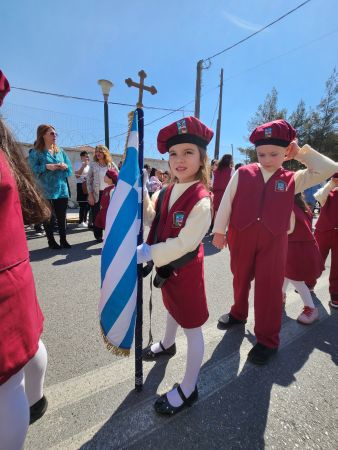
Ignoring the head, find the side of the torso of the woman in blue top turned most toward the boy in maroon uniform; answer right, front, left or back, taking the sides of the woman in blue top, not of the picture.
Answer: front

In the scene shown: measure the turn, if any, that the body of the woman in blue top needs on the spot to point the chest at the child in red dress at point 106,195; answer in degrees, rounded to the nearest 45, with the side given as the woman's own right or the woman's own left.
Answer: approximately 45° to the woman's own left

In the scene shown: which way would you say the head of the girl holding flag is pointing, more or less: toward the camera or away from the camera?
toward the camera

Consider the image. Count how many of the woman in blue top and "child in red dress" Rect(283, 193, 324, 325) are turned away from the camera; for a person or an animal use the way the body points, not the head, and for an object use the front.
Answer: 0

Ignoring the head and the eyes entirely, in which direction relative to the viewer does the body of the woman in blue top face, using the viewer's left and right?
facing the viewer and to the right of the viewer

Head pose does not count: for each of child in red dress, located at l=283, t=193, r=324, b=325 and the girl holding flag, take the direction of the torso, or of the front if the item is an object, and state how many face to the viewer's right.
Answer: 0

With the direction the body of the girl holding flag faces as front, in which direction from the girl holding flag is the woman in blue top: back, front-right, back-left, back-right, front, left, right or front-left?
right
